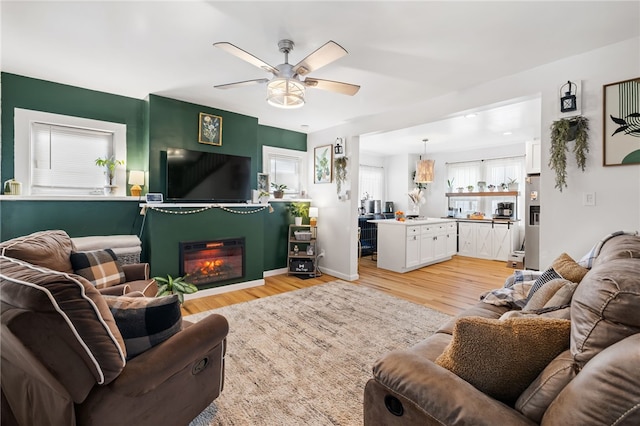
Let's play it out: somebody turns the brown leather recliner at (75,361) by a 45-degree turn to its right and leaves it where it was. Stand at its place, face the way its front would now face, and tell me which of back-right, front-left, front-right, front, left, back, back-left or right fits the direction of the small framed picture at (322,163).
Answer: front-left

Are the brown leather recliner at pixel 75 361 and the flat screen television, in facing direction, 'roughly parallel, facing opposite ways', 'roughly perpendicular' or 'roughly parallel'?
roughly perpendicular

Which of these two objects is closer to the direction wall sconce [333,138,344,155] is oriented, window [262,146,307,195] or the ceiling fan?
the ceiling fan

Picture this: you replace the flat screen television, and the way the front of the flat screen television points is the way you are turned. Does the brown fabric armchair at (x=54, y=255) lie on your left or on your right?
on your right

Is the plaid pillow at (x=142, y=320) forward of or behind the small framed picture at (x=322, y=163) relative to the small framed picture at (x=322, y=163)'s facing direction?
forward

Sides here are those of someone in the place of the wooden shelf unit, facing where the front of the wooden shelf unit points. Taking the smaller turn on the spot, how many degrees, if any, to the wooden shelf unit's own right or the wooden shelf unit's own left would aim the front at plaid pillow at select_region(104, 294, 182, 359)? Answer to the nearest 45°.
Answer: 0° — it already faces it

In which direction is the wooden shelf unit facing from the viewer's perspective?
toward the camera

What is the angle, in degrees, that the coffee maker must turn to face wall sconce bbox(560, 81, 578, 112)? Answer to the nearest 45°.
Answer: approximately 45° to its left

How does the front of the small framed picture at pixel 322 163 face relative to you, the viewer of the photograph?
facing the viewer and to the left of the viewer

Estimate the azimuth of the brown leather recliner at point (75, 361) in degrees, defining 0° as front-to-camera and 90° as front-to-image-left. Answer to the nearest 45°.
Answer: approximately 225°

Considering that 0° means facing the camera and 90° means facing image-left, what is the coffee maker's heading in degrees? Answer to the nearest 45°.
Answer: approximately 45°

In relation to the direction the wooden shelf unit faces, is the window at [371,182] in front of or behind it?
behind

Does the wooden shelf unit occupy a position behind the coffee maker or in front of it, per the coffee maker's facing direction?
in front

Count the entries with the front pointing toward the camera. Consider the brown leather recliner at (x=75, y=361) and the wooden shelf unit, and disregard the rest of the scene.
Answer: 1
